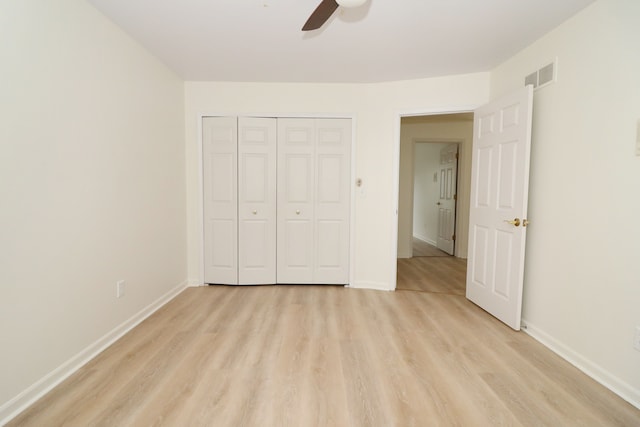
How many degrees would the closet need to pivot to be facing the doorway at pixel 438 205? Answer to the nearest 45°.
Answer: approximately 135° to its left

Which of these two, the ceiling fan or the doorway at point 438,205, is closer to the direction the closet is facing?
the ceiling fan

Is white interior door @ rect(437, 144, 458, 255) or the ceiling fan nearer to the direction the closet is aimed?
the ceiling fan

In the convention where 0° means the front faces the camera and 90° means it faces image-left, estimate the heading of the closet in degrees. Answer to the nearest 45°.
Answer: approximately 0°

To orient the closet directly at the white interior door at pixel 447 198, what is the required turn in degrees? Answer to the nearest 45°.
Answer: approximately 135° to its left

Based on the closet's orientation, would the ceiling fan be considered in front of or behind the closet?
in front

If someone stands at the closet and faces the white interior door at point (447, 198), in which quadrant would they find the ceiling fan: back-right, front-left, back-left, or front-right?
back-right
